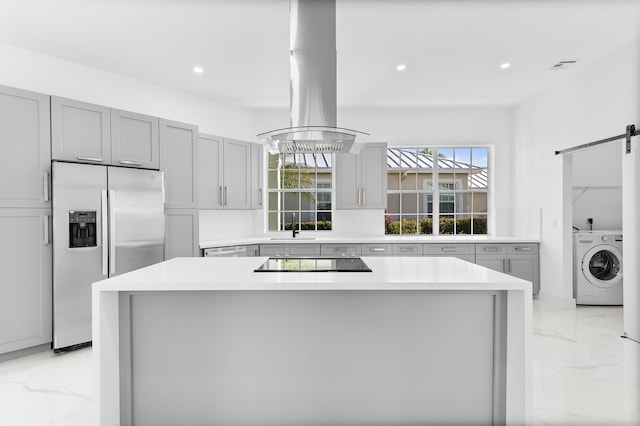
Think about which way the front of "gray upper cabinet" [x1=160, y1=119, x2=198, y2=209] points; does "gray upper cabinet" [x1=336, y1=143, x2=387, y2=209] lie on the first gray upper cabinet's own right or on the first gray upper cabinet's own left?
on the first gray upper cabinet's own left

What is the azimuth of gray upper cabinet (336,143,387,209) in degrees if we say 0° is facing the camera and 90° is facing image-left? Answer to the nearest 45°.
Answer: approximately 0°

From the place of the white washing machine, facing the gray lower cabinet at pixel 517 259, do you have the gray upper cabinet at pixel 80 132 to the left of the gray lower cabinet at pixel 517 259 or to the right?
left

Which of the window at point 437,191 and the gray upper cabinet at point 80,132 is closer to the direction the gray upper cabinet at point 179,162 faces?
the window

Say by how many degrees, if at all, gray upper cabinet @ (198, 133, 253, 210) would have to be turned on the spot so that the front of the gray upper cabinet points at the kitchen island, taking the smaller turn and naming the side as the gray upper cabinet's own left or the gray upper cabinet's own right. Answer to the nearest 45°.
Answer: approximately 45° to the gray upper cabinet's own right

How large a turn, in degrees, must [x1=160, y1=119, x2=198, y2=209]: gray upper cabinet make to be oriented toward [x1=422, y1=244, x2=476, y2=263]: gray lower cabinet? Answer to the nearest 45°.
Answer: approximately 45° to its left

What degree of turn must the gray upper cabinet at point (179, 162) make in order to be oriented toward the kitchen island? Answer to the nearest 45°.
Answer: approximately 45° to its right

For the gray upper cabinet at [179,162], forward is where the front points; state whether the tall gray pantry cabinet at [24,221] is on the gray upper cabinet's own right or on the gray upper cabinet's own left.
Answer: on the gray upper cabinet's own right

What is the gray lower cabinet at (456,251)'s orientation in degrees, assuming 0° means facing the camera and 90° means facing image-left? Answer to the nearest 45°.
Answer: approximately 0°

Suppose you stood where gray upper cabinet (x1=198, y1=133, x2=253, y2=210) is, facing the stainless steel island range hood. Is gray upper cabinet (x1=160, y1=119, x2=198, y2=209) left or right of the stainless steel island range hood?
right

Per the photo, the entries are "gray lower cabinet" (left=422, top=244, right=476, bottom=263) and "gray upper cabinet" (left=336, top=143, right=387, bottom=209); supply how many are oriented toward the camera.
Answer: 2
